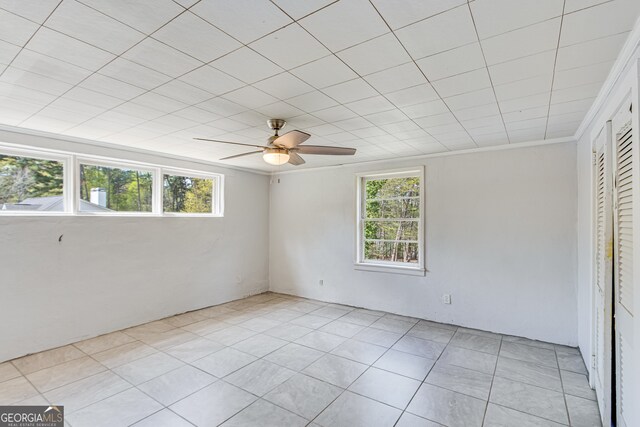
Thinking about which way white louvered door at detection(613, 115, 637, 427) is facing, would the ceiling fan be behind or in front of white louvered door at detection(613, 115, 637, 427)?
in front

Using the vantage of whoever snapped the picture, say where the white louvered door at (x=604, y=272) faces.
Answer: facing to the left of the viewer

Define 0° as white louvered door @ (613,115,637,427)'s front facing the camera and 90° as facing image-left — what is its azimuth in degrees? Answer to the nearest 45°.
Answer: approximately 90°

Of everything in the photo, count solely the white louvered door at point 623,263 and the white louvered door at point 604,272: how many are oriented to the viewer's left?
2

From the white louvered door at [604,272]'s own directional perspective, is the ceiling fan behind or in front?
in front
